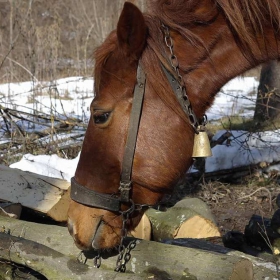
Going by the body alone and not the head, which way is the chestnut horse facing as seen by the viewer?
to the viewer's left

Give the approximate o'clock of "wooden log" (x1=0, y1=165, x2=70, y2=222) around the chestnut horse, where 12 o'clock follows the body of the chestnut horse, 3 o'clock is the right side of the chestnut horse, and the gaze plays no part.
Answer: The wooden log is roughly at 12 o'clock from the chestnut horse.

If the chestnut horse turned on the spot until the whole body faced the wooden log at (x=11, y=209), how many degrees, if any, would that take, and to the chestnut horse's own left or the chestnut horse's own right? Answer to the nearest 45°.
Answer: approximately 45° to the chestnut horse's own right
